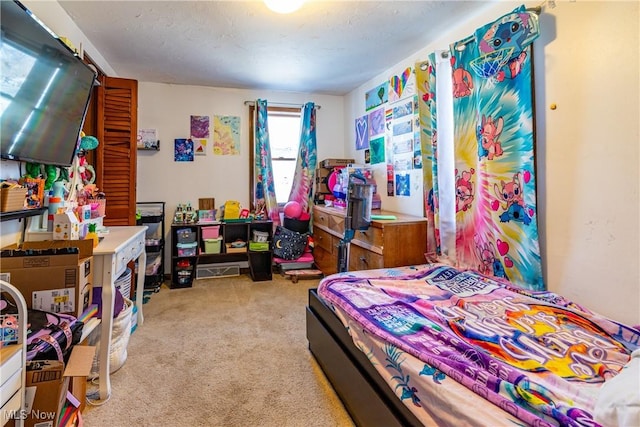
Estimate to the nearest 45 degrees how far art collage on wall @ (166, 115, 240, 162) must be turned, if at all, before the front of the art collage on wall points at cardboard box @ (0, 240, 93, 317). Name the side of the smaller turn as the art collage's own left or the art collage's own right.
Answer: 0° — it already faces it

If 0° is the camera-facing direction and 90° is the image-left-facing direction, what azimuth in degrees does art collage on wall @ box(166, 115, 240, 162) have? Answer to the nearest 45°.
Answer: approximately 0°

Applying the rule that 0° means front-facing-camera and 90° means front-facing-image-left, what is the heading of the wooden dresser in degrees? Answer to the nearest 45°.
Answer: approximately 45°
